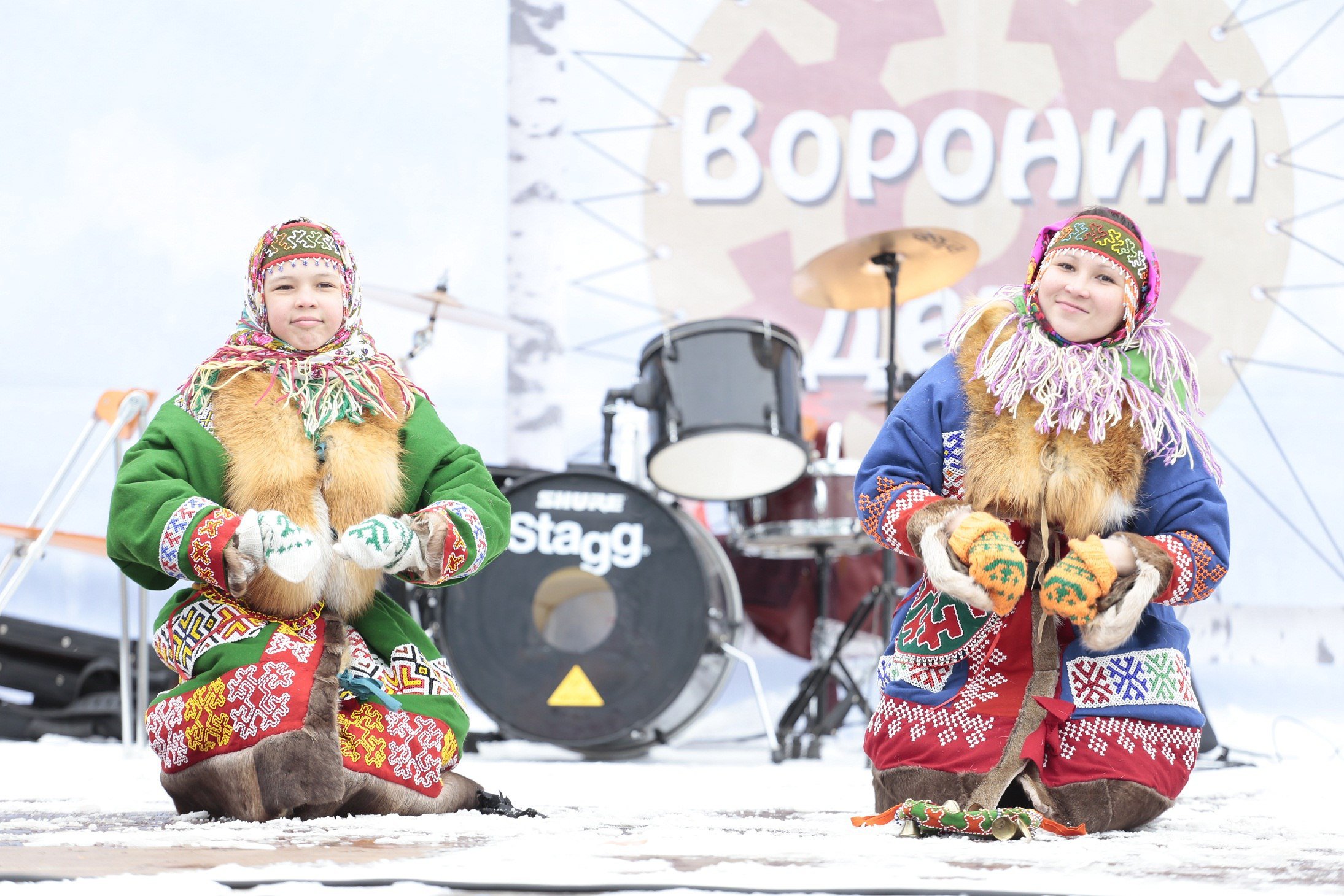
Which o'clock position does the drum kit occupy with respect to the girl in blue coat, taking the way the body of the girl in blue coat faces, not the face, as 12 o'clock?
The drum kit is roughly at 5 o'clock from the girl in blue coat.

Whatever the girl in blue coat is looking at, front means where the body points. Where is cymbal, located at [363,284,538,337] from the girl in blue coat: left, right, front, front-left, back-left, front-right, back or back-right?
back-right

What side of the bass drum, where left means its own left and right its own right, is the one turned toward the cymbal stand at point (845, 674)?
left

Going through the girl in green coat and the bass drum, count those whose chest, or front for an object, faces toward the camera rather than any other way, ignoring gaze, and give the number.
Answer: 2

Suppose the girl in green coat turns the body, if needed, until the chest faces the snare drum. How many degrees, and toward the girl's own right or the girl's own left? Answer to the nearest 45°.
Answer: approximately 135° to the girl's own left

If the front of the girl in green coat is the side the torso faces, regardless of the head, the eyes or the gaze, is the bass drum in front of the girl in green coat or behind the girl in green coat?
behind

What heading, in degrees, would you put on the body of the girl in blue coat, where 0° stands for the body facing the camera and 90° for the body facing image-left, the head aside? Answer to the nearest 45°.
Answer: approximately 0°
